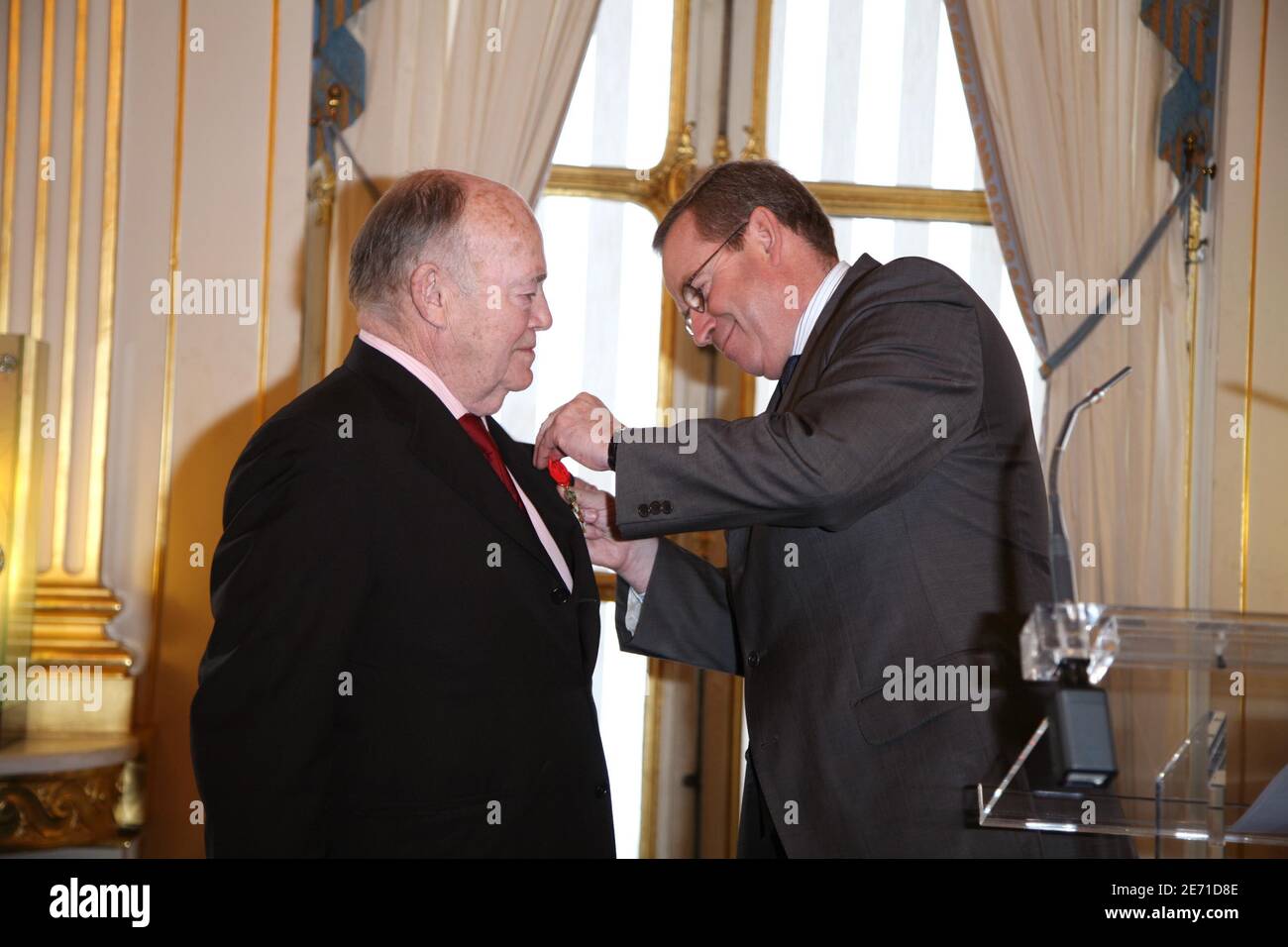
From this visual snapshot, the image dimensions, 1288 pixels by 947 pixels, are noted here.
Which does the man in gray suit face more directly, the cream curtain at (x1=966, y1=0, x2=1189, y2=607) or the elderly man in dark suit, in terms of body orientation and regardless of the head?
the elderly man in dark suit

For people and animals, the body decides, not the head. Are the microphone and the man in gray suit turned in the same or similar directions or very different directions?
very different directions

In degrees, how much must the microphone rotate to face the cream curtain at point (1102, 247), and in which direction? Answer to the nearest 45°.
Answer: approximately 90° to its left

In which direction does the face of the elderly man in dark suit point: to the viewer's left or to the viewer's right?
to the viewer's right

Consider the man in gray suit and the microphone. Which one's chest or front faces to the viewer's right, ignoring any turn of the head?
the microphone

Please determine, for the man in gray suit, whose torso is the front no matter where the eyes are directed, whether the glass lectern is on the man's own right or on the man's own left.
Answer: on the man's own left

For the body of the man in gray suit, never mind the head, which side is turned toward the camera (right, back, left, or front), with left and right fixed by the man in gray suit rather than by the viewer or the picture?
left

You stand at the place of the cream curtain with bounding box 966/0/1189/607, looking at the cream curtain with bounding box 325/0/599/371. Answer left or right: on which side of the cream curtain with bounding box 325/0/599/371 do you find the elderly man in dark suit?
left

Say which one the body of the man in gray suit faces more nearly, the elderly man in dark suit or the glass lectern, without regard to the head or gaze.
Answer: the elderly man in dark suit

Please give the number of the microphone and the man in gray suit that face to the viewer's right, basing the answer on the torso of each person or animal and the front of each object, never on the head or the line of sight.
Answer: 1

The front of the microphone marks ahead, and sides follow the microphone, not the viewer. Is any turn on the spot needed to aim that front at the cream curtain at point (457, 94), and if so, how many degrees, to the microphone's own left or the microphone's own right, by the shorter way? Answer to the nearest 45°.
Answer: approximately 135° to the microphone's own left

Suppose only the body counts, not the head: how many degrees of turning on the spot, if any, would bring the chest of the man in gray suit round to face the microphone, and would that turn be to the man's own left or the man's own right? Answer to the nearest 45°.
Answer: approximately 90° to the man's own left

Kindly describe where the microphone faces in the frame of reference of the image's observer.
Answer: facing to the right of the viewer
